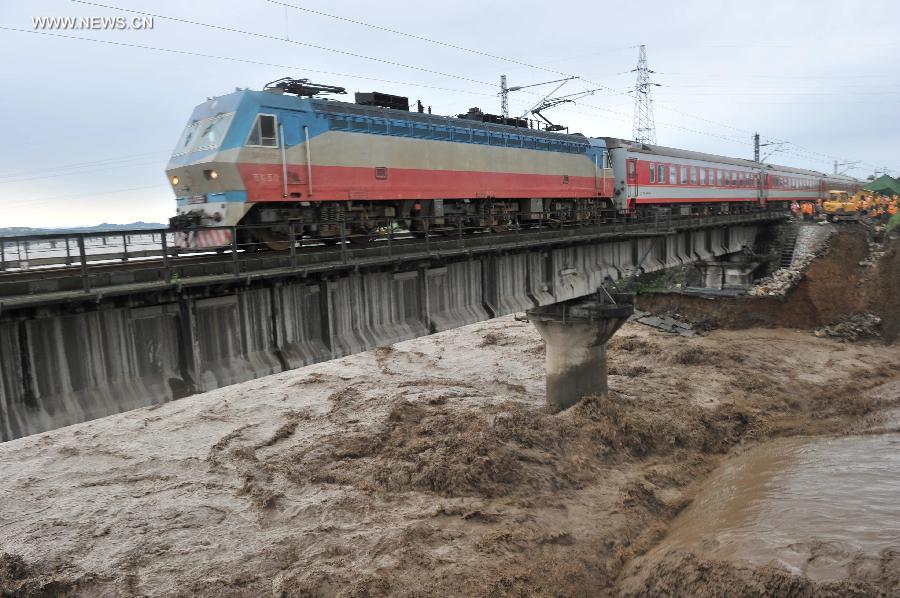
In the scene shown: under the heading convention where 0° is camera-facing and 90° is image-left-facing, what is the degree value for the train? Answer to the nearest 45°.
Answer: approximately 45°
